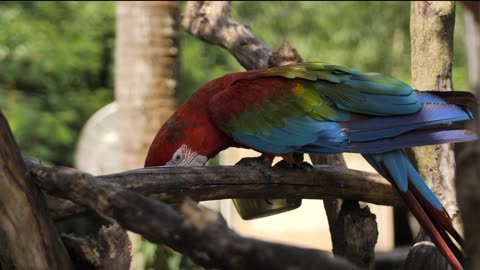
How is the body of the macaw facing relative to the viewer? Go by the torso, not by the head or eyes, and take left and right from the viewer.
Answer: facing to the left of the viewer

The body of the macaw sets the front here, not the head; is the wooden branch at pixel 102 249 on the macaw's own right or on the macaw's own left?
on the macaw's own left

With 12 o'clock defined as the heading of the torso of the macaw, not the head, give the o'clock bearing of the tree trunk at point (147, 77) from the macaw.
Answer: The tree trunk is roughly at 2 o'clock from the macaw.

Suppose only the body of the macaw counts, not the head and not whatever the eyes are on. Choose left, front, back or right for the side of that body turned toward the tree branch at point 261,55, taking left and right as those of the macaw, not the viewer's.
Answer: right

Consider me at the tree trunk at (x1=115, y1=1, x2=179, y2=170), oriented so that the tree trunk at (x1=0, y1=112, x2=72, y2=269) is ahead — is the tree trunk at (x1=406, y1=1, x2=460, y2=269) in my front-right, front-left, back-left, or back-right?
front-left

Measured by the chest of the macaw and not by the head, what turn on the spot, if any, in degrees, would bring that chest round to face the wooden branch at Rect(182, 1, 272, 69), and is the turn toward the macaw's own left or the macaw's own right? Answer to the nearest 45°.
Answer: approximately 45° to the macaw's own right
